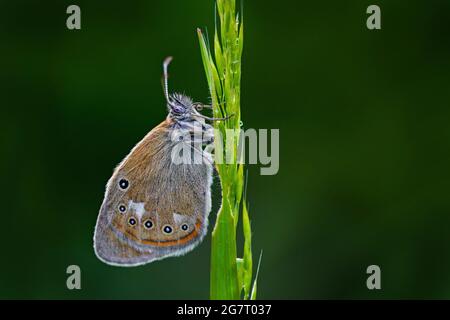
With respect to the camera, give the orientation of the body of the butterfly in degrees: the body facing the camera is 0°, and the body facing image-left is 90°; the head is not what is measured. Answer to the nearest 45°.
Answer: approximately 270°
